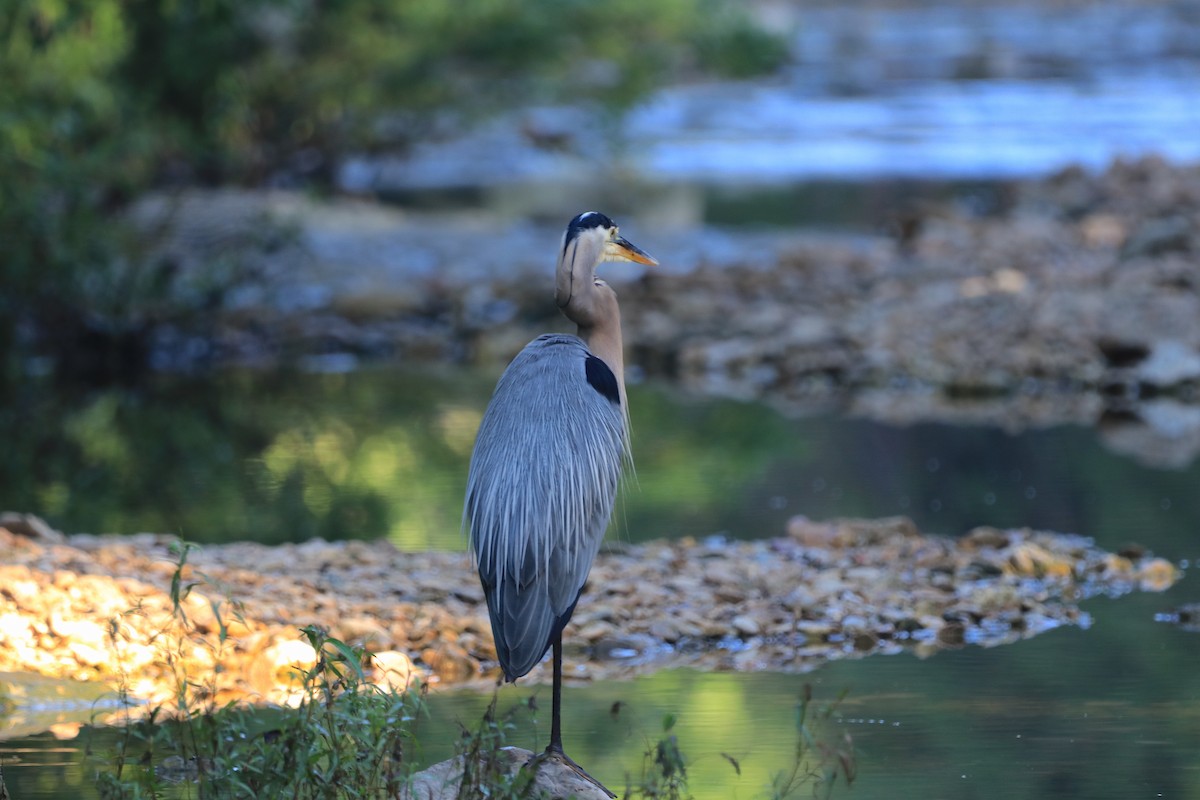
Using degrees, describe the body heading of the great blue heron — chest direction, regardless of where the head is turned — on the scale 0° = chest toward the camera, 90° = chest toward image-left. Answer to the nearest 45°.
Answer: approximately 225°

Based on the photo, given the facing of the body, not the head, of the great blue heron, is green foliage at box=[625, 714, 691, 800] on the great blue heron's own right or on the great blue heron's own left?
on the great blue heron's own right
